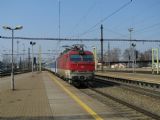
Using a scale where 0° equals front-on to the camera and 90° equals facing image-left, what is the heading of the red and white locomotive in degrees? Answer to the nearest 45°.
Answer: approximately 0°
